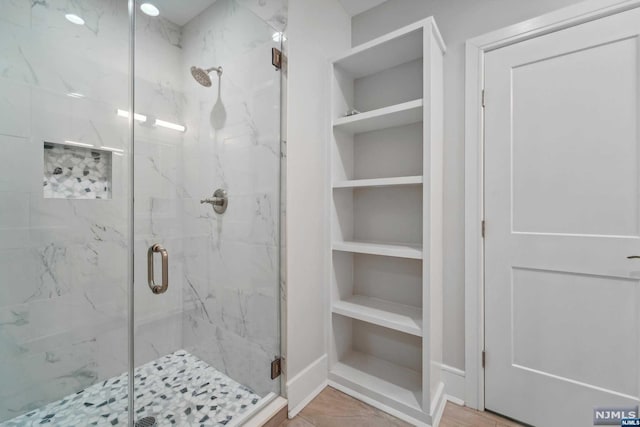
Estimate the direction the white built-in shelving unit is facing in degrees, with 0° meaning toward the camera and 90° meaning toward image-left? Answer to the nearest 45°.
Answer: approximately 45°

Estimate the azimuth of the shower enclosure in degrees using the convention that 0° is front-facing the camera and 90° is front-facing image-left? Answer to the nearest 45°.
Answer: approximately 315°
